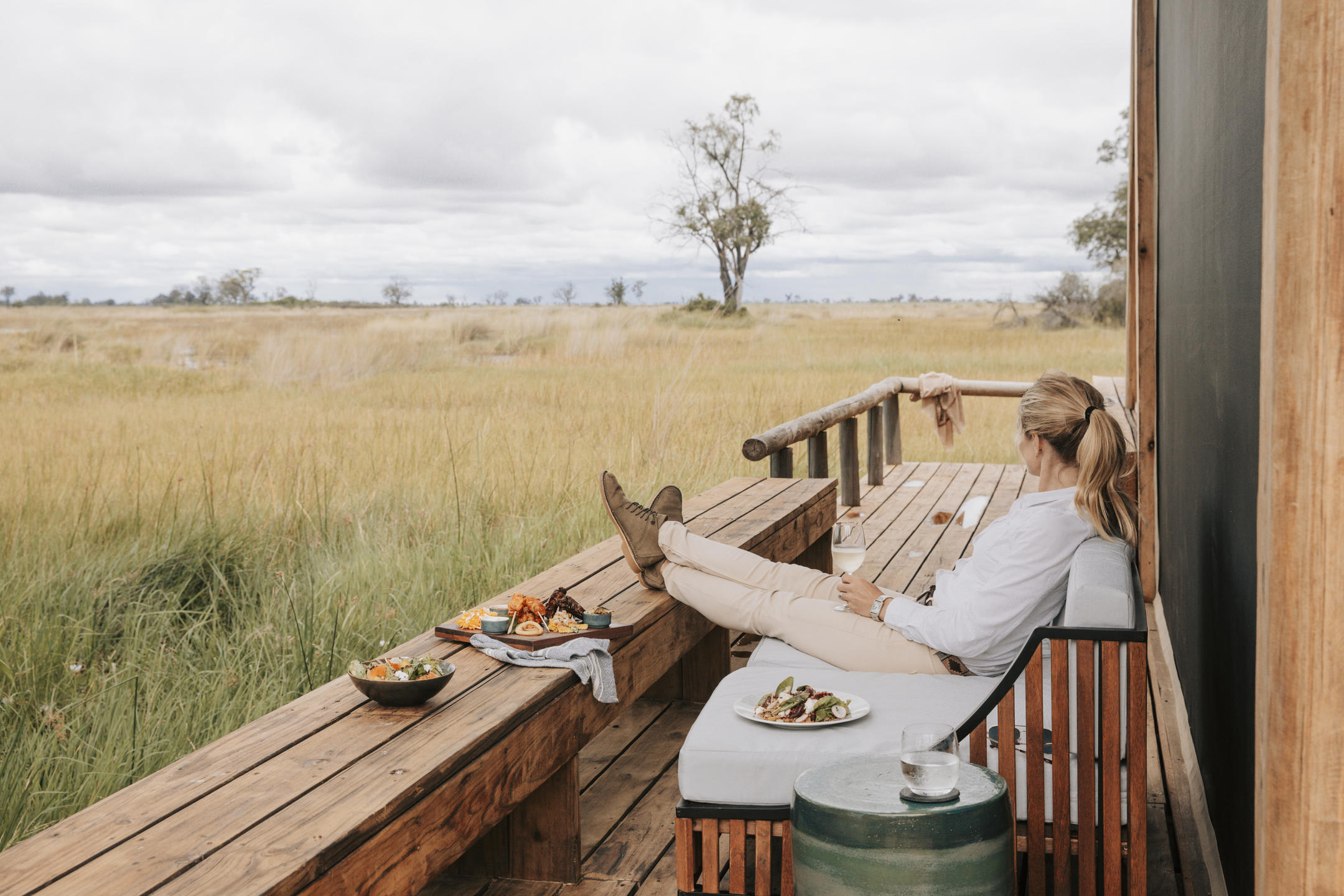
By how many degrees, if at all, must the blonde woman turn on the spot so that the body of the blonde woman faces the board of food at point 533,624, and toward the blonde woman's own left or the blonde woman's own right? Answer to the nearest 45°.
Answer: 0° — they already face it

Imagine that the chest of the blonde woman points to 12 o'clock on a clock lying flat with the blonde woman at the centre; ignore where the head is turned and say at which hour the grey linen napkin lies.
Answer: The grey linen napkin is roughly at 11 o'clock from the blonde woman.

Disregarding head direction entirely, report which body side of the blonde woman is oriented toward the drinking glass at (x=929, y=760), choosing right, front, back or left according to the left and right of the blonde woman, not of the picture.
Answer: left

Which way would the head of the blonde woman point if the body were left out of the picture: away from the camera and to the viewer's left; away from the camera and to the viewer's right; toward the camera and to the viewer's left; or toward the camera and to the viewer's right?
away from the camera and to the viewer's left

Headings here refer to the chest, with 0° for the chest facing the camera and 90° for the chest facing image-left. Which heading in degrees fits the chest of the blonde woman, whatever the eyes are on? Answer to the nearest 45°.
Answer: approximately 90°

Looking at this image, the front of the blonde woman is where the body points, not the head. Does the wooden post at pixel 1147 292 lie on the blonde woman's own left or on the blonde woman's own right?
on the blonde woman's own right

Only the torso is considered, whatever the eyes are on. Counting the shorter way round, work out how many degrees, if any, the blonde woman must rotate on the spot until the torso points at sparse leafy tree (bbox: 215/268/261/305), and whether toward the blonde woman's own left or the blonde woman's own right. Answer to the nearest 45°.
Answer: approximately 45° to the blonde woman's own right

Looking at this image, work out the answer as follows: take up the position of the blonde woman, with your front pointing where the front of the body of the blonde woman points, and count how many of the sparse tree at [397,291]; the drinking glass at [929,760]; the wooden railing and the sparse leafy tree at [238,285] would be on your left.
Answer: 1

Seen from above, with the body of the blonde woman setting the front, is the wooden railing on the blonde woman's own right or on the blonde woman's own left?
on the blonde woman's own right

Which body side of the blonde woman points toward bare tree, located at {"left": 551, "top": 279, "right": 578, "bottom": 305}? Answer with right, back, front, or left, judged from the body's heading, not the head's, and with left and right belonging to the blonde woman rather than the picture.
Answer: right

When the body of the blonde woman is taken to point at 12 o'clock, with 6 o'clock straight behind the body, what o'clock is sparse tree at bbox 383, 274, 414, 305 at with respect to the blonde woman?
The sparse tree is roughly at 2 o'clock from the blonde woman.

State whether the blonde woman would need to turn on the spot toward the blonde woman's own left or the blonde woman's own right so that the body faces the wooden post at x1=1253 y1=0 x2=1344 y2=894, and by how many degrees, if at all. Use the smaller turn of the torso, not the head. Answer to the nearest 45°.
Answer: approximately 90° to the blonde woman's own left

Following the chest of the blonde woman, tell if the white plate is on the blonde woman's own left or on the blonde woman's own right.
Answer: on the blonde woman's own left
